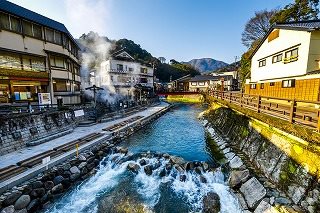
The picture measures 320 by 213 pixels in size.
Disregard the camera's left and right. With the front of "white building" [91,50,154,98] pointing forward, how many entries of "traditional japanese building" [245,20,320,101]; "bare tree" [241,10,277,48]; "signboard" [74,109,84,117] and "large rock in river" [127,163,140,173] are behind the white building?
0

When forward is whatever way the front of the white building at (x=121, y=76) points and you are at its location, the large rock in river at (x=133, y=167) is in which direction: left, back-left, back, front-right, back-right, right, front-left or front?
front-right

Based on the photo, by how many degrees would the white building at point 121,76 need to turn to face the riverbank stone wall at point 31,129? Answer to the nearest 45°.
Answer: approximately 45° to its right

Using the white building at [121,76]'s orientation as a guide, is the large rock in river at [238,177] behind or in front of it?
in front

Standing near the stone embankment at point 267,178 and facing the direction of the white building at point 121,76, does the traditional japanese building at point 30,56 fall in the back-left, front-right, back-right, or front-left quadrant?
front-left

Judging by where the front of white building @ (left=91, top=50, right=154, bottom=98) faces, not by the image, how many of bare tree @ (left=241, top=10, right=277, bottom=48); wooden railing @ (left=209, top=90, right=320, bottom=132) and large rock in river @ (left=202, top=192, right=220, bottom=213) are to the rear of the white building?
0

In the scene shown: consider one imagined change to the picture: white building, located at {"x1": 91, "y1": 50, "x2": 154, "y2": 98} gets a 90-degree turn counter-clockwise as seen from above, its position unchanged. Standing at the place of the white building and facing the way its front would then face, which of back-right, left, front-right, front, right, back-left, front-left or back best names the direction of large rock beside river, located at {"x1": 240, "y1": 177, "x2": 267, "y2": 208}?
back-right

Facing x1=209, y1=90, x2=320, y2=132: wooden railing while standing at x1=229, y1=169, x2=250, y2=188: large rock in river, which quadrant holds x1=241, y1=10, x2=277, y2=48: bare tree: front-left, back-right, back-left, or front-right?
front-left

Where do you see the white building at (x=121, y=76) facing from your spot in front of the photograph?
facing the viewer and to the right of the viewer

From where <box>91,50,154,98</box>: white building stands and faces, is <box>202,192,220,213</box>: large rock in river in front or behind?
in front
